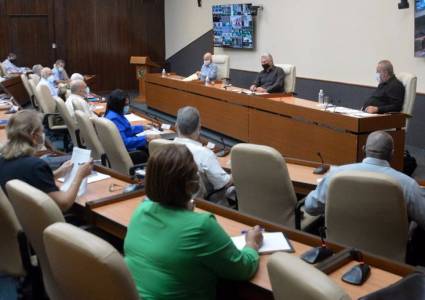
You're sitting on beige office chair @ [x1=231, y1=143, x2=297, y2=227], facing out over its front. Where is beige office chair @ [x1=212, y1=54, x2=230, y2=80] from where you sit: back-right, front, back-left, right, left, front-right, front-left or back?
front-left

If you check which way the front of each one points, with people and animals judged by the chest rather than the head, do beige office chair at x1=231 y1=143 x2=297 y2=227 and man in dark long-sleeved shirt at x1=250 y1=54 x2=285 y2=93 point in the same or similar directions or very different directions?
very different directions

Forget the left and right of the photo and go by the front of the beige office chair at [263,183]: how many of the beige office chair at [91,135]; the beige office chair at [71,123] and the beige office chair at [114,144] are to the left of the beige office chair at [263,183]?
3

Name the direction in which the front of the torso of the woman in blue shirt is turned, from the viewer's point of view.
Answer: to the viewer's right

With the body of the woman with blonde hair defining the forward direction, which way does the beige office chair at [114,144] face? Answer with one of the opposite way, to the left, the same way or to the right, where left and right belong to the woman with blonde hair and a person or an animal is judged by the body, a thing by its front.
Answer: the same way

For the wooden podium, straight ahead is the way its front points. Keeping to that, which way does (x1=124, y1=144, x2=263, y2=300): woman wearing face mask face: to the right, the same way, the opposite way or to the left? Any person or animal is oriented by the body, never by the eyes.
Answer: the opposite way

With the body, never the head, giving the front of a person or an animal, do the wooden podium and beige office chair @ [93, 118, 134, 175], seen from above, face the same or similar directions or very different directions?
very different directions

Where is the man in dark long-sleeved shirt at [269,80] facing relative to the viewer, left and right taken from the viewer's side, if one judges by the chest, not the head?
facing the viewer and to the left of the viewer

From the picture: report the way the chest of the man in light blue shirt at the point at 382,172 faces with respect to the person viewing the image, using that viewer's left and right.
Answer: facing away from the viewer

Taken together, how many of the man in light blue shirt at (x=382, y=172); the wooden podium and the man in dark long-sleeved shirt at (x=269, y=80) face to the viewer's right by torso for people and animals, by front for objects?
0

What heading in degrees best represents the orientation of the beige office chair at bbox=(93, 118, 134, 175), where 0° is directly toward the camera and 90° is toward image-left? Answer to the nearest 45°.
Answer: approximately 225°

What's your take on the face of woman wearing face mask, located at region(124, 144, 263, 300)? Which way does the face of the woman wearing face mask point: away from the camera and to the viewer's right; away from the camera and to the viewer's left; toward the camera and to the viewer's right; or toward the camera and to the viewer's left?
away from the camera and to the viewer's right
